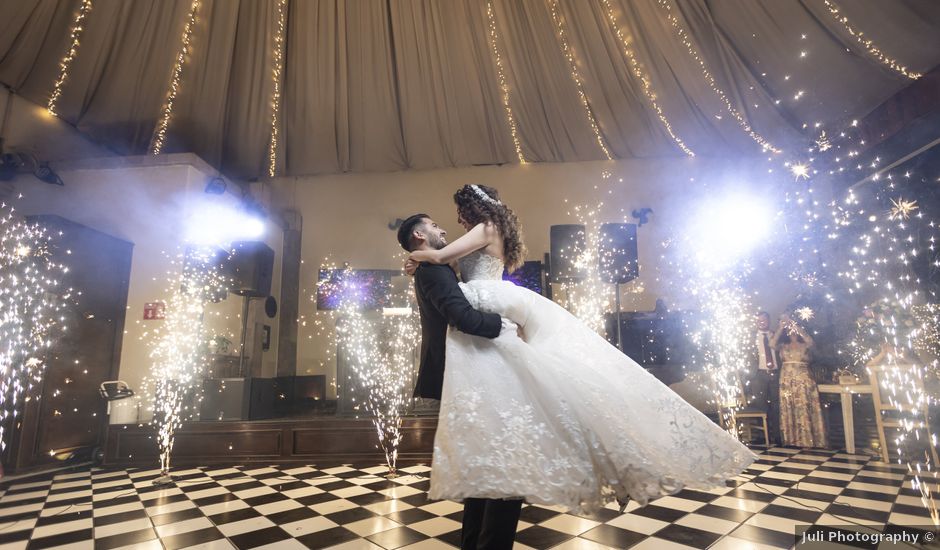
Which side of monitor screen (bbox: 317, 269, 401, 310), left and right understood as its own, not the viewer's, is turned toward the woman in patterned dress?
left

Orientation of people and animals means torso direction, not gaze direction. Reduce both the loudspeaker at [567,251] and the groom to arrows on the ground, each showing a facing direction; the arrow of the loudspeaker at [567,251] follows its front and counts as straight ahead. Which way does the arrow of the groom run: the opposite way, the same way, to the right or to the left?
to the left

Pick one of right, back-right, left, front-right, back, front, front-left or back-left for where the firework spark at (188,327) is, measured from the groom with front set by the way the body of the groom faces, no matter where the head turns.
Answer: back-left

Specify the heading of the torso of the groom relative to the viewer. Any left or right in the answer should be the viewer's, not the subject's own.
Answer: facing to the right of the viewer

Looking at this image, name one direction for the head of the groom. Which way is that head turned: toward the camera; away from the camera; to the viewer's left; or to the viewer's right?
to the viewer's right

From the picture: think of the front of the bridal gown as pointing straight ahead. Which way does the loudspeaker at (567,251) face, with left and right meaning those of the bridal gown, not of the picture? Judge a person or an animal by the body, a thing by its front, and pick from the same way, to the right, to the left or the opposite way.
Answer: to the left

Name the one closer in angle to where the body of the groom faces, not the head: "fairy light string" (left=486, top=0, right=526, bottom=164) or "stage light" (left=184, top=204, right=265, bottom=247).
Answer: the fairy light string

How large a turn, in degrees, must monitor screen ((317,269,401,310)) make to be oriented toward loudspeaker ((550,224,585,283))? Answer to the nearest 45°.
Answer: approximately 90° to its left

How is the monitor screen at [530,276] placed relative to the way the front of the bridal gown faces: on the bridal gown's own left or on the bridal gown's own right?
on the bridal gown's own right

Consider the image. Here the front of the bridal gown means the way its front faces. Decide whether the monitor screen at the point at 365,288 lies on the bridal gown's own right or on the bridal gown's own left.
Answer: on the bridal gown's own right

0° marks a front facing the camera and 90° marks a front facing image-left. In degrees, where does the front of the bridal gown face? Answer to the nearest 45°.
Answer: approximately 90°

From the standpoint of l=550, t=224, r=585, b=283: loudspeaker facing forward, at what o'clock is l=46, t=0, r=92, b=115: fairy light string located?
The fairy light string is roughly at 2 o'clock from the loudspeaker.
